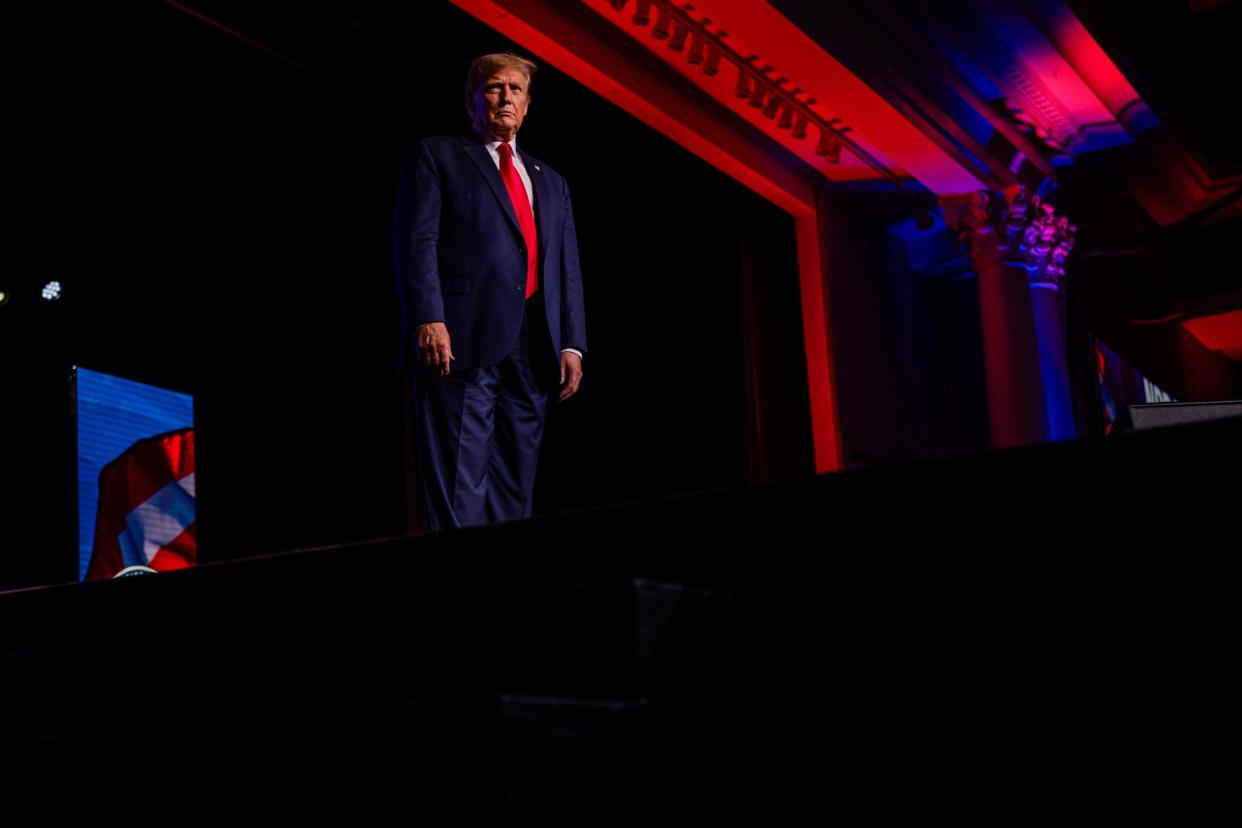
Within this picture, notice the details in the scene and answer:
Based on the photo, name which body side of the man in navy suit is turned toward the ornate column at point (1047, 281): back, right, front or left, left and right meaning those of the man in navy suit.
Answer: left

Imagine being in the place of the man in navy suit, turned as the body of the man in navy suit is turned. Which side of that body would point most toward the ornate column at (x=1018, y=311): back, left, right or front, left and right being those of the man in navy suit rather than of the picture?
left

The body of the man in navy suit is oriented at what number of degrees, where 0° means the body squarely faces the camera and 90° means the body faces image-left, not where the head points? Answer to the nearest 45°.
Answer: approximately 315°
